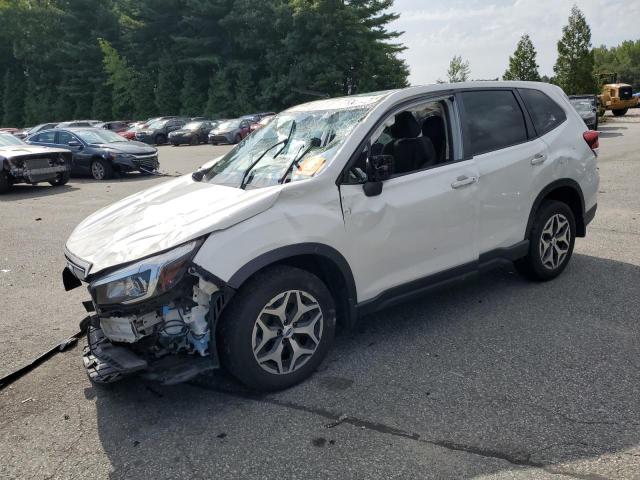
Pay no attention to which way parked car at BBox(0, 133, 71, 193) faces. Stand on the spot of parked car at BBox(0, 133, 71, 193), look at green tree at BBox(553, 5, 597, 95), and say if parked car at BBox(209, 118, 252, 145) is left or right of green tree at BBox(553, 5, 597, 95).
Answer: left

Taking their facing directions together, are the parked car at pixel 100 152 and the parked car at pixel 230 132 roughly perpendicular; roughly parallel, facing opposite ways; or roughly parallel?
roughly perpendicular

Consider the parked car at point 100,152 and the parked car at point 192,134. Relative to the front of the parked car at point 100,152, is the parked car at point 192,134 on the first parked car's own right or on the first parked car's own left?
on the first parked car's own left

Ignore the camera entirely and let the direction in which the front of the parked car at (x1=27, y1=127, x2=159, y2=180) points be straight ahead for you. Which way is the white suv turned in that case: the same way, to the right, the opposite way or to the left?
to the right

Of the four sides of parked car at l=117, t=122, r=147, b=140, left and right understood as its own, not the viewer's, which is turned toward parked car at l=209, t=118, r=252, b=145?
left

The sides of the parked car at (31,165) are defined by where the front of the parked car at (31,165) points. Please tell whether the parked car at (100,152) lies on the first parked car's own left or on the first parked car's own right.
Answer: on the first parked car's own left

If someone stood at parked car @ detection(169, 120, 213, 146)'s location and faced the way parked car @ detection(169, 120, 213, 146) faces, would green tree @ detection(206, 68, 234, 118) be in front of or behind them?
behind

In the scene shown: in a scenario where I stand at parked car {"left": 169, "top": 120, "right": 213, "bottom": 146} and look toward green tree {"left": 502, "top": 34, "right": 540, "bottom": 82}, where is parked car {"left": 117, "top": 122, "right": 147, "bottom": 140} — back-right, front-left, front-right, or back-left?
back-left

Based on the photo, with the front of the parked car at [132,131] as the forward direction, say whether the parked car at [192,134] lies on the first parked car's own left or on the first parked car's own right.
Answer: on the first parked car's own left

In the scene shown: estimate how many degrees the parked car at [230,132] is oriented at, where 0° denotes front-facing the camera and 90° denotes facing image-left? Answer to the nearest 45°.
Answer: approximately 45°

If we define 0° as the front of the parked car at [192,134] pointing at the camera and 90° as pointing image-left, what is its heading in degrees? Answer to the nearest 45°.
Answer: approximately 45°

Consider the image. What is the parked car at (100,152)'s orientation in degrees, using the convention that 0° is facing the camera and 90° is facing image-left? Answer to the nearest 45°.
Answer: approximately 315°

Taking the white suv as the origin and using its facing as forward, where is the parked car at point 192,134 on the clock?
The parked car is roughly at 4 o'clock from the white suv.

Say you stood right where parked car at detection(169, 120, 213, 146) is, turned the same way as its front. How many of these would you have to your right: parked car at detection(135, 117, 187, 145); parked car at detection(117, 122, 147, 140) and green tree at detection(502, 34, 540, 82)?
2
